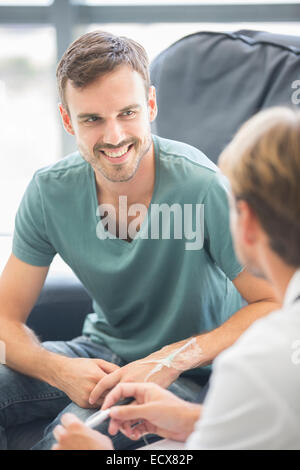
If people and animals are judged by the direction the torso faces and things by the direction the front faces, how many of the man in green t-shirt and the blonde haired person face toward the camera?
1

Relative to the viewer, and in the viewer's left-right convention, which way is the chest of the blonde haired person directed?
facing away from the viewer and to the left of the viewer

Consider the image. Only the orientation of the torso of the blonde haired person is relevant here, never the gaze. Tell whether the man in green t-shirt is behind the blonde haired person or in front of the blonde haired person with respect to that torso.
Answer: in front

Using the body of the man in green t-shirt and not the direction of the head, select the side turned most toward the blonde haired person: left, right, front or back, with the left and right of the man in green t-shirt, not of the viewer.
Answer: front

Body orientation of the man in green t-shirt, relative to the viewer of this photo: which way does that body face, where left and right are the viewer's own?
facing the viewer

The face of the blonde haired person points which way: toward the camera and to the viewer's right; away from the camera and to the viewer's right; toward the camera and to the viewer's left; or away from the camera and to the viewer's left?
away from the camera and to the viewer's left

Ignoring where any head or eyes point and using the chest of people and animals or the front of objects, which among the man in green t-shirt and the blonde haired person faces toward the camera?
the man in green t-shirt

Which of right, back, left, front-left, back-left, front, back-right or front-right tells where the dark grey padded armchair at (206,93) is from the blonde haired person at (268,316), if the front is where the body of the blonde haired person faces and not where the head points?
front-right
